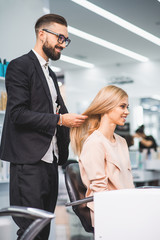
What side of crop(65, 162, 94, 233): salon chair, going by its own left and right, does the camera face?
right

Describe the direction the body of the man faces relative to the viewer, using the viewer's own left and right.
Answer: facing the viewer and to the right of the viewer
